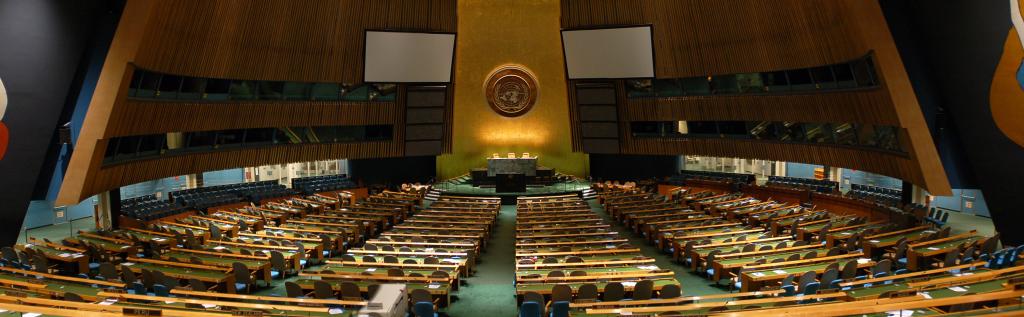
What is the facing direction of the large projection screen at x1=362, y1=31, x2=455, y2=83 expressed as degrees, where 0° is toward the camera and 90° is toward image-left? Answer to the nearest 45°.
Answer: approximately 0°

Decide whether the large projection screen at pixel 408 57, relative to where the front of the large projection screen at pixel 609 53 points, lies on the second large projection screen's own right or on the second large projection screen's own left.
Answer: on the second large projection screen's own right

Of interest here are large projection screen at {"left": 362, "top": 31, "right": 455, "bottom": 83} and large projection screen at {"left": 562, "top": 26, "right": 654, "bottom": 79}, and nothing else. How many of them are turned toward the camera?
2

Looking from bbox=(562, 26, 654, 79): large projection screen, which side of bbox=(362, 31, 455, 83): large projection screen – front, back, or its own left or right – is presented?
left

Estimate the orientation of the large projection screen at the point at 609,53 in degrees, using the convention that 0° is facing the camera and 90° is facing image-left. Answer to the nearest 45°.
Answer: approximately 0°
